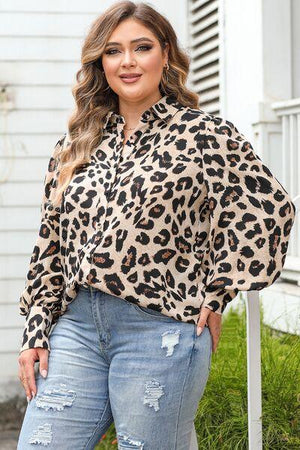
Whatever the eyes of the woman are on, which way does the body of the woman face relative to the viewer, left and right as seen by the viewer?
facing the viewer and to the left of the viewer
